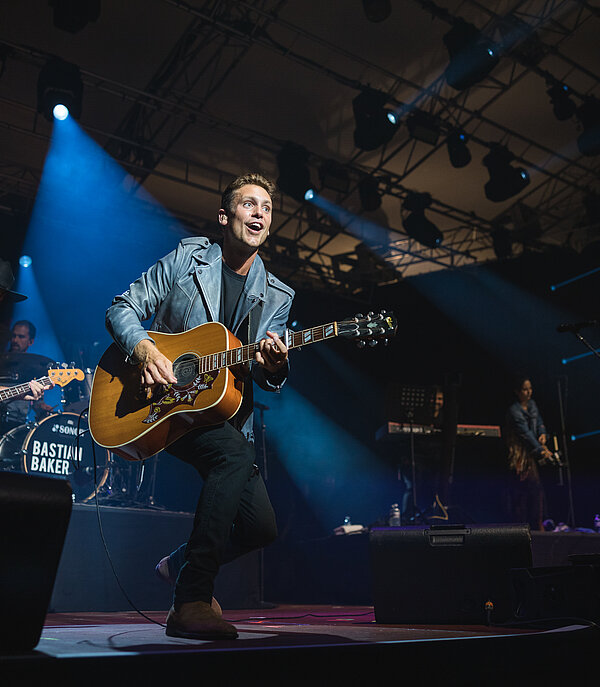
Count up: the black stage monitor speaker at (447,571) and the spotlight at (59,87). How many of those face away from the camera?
1

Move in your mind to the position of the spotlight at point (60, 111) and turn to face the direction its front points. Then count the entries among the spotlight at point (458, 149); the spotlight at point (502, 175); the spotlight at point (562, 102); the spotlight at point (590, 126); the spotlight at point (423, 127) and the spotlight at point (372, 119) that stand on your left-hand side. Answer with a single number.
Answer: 6

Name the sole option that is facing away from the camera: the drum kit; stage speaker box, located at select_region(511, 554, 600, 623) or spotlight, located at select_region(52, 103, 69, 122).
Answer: the stage speaker box

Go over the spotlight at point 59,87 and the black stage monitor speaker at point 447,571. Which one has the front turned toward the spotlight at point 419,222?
the black stage monitor speaker

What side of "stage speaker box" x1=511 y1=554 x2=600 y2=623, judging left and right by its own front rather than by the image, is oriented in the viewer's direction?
back

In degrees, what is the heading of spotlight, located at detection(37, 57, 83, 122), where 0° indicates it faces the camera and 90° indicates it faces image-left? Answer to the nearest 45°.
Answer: approximately 0°

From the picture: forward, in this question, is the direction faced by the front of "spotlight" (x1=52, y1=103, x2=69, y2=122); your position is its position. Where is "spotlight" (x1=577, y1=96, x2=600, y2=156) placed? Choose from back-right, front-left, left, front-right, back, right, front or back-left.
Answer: left

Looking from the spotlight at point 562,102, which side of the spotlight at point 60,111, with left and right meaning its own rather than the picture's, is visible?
left

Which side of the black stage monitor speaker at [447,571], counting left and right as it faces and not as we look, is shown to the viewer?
back
